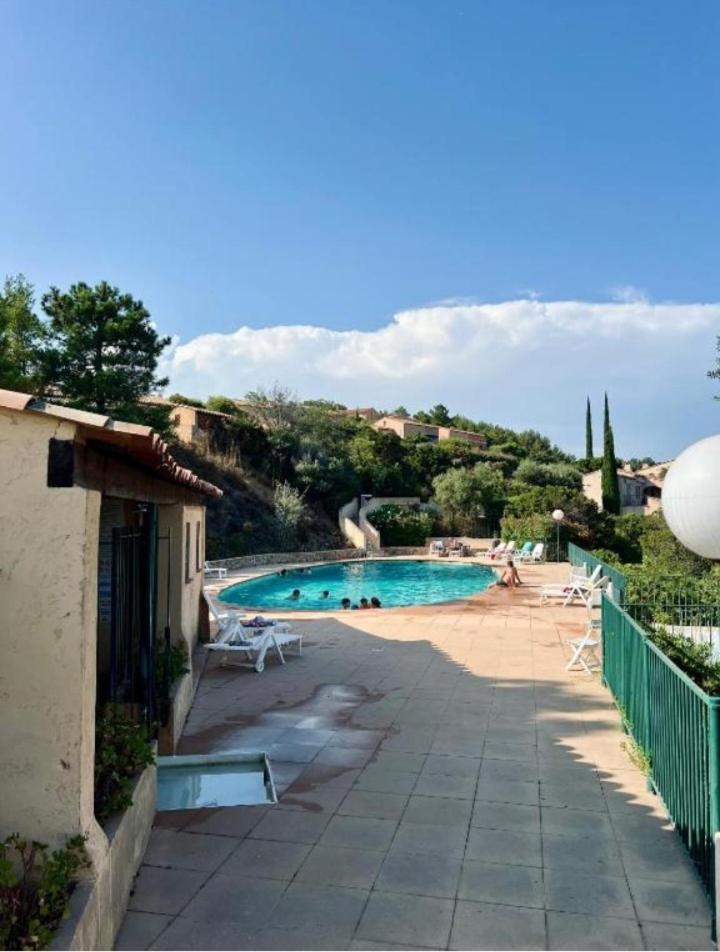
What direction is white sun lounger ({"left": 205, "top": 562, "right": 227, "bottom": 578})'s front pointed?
to the viewer's right

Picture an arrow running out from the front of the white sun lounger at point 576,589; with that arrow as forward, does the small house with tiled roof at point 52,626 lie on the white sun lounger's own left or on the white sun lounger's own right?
on the white sun lounger's own left

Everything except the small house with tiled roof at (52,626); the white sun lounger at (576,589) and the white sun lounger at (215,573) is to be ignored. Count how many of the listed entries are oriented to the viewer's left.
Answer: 1

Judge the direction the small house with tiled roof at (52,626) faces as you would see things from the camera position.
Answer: facing to the right of the viewer

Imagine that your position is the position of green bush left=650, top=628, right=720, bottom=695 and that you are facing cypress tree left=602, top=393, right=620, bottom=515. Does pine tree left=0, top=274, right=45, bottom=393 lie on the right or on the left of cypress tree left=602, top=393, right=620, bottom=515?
left

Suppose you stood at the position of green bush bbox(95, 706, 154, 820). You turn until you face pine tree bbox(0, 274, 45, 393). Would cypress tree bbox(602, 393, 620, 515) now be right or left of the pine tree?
right

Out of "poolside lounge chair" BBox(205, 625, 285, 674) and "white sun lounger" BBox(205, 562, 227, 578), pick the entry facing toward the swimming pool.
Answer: the white sun lounger

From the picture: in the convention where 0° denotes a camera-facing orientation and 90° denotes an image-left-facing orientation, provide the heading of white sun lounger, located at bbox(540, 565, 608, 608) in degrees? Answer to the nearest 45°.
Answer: approximately 90°
